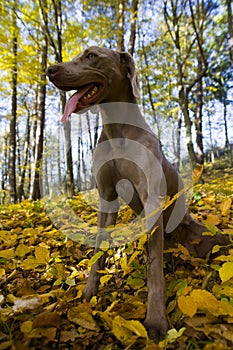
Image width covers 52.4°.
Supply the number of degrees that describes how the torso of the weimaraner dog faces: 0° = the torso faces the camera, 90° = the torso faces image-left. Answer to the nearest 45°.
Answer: approximately 45°

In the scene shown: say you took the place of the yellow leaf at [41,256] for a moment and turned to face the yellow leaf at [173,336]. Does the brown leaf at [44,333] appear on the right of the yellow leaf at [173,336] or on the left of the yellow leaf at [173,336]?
right
